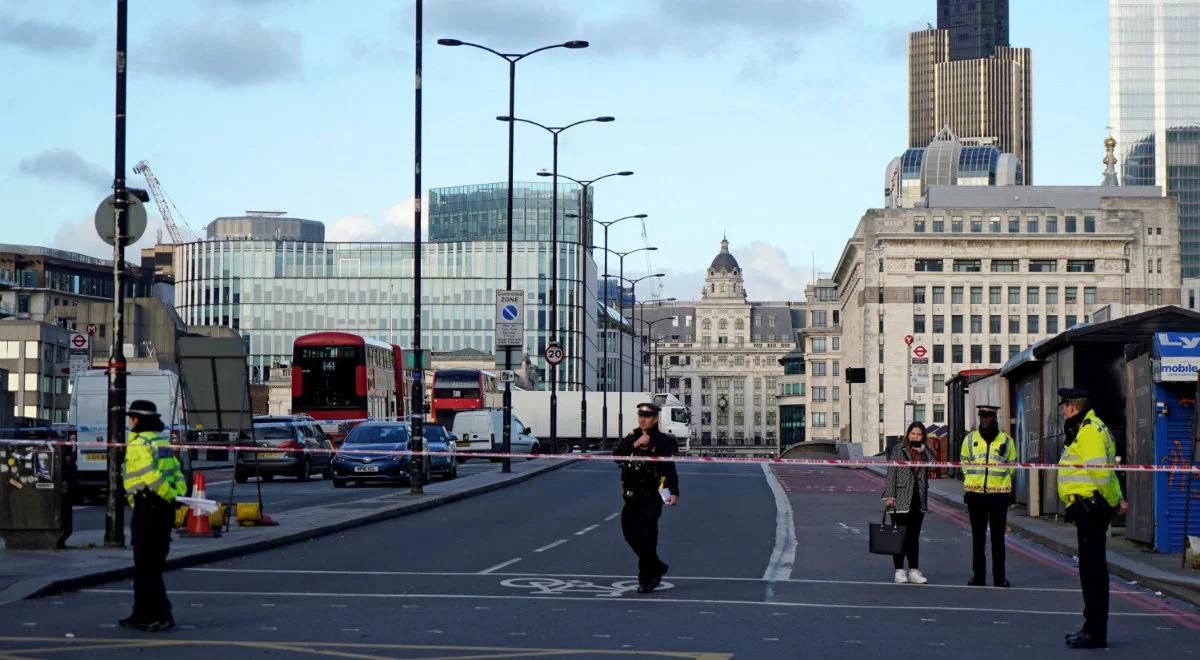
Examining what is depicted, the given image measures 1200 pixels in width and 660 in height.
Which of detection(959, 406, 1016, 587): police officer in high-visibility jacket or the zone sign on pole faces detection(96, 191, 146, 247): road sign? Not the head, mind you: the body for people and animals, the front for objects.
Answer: the zone sign on pole

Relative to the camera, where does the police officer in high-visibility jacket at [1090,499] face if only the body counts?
to the viewer's left

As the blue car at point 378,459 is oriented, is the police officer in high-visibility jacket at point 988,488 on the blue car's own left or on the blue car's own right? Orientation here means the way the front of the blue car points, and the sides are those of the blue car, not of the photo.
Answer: on the blue car's own left

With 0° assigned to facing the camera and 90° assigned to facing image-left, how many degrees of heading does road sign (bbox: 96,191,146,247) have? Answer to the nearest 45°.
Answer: approximately 180°

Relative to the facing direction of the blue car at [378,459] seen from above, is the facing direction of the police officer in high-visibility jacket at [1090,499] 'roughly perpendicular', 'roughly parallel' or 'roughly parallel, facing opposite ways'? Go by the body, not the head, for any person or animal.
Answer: roughly perpendicular

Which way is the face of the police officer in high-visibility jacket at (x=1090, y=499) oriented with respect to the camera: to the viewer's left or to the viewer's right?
to the viewer's left

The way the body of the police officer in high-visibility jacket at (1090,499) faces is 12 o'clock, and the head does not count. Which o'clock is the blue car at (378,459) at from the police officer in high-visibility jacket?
The blue car is roughly at 2 o'clock from the police officer in high-visibility jacket.
